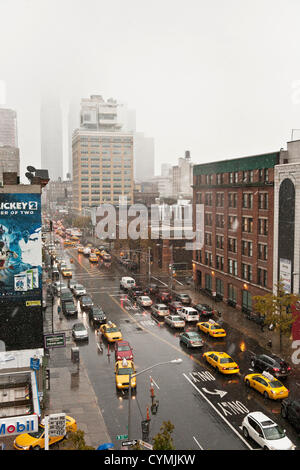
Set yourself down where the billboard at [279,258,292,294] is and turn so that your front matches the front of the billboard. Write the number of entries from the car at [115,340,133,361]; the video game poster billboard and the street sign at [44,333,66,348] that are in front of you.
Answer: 3

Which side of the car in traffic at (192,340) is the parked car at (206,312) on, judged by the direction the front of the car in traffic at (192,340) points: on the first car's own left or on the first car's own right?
on the first car's own right

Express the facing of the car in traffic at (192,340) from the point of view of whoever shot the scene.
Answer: facing away from the viewer and to the left of the viewer
